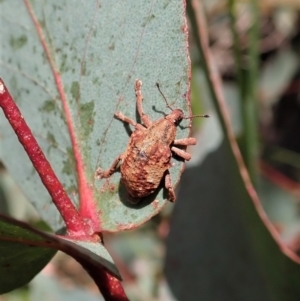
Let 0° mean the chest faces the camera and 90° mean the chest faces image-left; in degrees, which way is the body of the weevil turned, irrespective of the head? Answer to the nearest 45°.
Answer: approximately 225°
